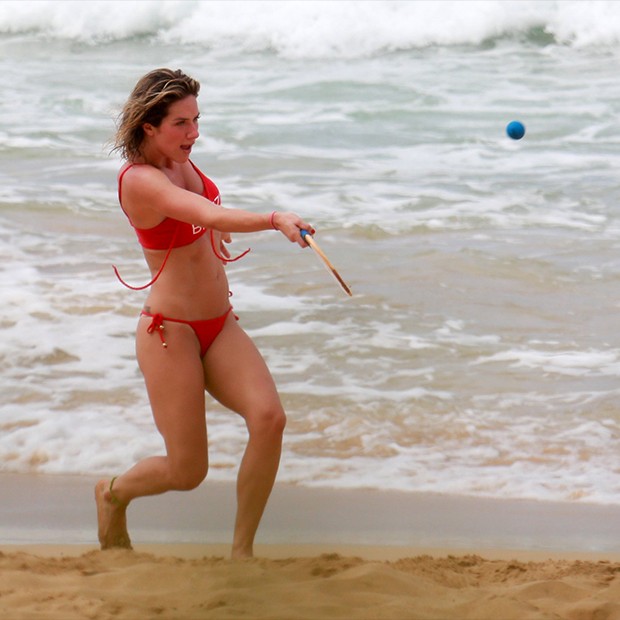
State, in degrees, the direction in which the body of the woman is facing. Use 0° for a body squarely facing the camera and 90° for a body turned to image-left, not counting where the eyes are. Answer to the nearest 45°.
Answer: approximately 315°

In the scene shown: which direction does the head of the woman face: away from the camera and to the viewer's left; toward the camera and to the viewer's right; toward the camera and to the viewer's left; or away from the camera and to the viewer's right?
toward the camera and to the viewer's right
